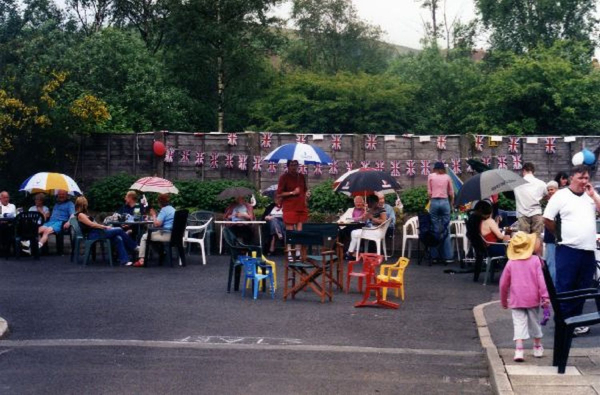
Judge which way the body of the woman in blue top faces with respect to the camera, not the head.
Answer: to the viewer's left

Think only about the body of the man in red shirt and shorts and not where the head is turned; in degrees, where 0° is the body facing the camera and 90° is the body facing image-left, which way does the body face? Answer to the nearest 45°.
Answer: approximately 0°

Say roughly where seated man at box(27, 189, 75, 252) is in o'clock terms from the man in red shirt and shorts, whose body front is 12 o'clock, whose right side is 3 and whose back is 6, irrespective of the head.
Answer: The seated man is roughly at 4 o'clock from the man in red shirt and shorts.

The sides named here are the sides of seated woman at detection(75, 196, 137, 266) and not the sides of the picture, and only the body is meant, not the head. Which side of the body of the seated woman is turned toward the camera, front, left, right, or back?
right
